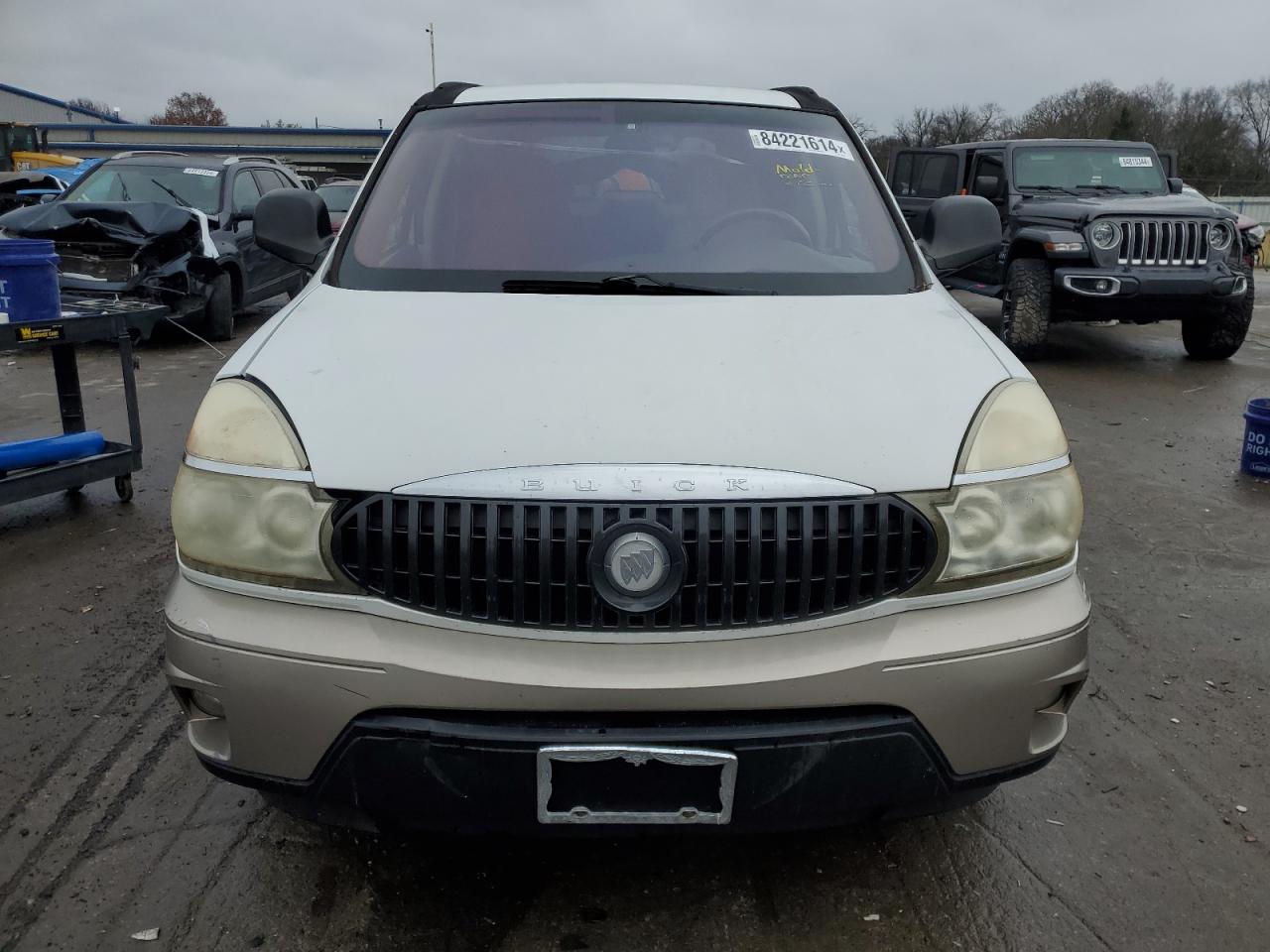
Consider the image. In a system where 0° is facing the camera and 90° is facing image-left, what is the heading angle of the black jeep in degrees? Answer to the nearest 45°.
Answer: approximately 315°

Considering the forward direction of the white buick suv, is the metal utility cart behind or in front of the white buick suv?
behind

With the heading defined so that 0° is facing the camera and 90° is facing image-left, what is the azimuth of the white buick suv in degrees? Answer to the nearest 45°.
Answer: approximately 0°

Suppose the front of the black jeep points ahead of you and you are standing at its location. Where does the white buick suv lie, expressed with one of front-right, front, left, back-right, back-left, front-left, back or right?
front-right

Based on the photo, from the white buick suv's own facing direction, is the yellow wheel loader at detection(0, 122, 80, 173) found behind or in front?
behind

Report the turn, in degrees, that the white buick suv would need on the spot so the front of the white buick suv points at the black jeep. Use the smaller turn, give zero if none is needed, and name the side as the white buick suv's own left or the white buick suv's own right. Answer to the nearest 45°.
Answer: approximately 135° to the white buick suv's own left
